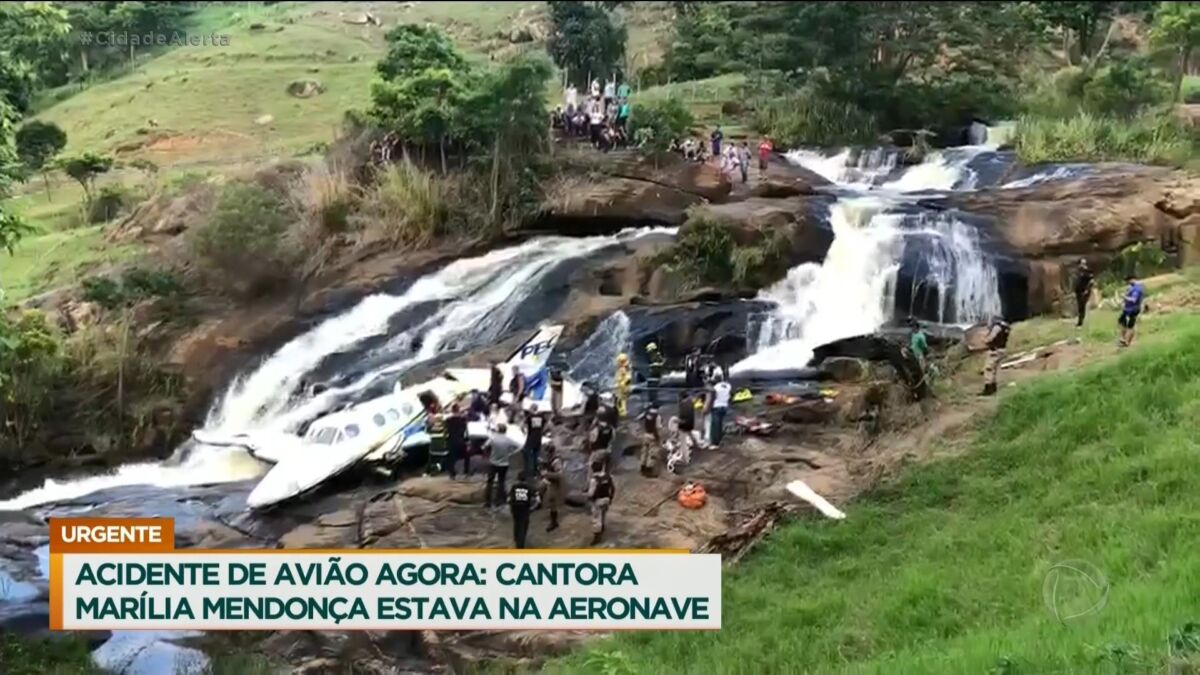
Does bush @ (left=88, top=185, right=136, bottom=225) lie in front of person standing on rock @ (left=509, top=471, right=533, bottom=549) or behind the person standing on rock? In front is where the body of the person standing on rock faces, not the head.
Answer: in front

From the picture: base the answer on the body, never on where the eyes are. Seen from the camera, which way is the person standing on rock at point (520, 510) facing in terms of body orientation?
away from the camera

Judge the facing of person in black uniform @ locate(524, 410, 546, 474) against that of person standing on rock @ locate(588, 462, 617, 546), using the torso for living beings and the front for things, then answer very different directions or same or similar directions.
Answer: same or similar directions

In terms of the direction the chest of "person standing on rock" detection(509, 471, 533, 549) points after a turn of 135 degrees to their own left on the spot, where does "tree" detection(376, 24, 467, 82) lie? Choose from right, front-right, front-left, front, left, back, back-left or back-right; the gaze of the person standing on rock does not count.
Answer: back-right

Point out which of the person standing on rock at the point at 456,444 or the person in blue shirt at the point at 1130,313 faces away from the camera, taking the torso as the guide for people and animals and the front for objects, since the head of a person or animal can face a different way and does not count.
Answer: the person standing on rock

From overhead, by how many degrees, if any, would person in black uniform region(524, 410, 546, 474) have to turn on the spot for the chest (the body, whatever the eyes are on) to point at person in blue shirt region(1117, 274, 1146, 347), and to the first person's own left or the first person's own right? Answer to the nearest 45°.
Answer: approximately 90° to the first person's own right

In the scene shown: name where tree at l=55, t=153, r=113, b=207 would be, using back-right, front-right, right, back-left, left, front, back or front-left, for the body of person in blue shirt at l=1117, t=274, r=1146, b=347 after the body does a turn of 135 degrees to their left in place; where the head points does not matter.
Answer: back-right

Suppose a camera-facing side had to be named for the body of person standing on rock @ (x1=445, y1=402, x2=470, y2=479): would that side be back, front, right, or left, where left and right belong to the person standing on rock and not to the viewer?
back

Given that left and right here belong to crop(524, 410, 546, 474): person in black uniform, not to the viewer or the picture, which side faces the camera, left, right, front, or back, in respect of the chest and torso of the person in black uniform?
back

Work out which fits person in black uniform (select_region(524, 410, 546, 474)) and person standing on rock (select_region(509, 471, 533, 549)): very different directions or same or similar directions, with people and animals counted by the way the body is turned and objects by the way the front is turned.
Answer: same or similar directions

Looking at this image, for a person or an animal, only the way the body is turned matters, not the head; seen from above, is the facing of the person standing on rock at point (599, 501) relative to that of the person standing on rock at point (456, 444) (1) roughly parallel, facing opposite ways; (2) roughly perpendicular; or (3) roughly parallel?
roughly parallel

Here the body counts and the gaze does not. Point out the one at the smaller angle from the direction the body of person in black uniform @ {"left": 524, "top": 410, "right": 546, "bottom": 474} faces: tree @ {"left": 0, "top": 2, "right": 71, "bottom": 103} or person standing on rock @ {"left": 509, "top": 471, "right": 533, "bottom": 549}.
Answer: the tree

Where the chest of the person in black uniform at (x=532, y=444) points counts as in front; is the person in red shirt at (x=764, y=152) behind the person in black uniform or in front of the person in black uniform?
in front
